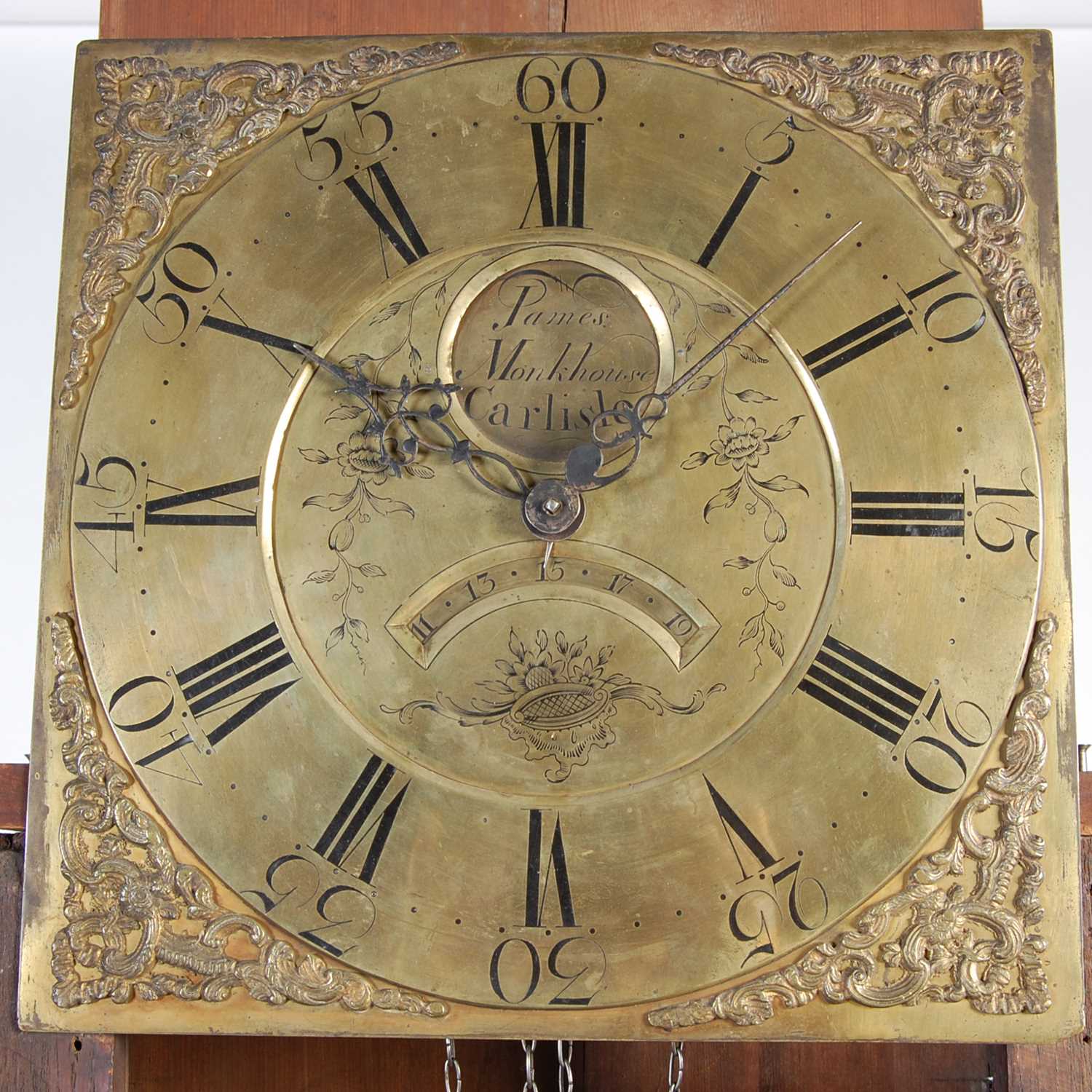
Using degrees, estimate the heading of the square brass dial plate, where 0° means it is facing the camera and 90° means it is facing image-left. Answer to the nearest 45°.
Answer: approximately 0°
